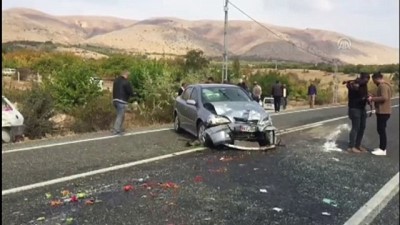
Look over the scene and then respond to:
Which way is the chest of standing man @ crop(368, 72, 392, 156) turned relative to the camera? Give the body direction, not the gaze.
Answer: to the viewer's left

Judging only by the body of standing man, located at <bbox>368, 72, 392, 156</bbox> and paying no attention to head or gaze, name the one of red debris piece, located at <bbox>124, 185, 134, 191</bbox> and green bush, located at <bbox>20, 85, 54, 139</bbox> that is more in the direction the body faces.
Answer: the green bush

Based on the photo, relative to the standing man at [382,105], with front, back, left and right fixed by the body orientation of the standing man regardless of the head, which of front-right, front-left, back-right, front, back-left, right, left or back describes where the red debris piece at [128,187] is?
front-left

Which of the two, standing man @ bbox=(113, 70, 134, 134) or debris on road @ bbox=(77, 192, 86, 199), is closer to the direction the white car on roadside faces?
the standing man

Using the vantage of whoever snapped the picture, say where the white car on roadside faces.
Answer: facing to the right of the viewer

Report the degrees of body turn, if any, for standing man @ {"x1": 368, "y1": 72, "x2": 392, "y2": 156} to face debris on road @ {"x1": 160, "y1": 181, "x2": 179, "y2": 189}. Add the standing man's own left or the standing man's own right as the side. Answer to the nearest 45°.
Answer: approximately 45° to the standing man's own left
